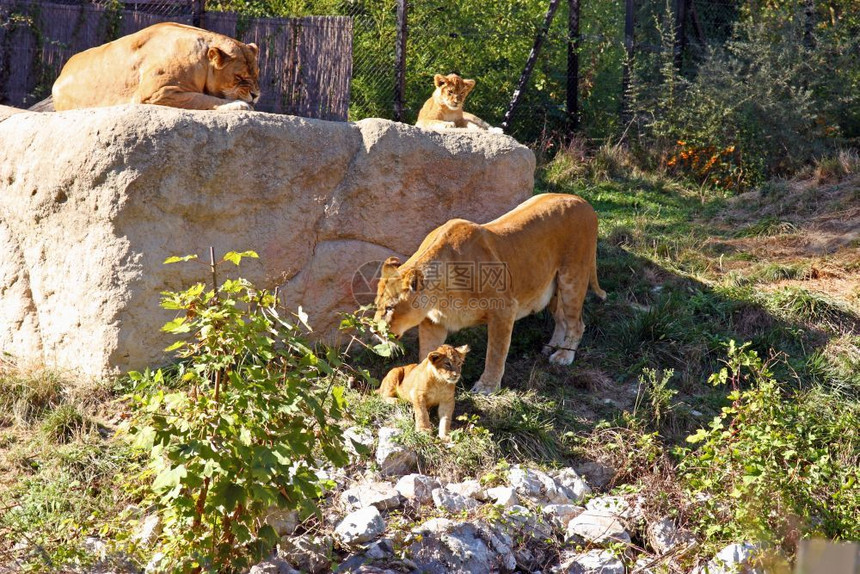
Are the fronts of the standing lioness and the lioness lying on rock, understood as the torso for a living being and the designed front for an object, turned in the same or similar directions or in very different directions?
very different directions

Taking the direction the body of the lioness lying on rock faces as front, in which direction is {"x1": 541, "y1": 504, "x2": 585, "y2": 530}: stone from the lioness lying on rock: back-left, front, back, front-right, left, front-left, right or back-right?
front-right

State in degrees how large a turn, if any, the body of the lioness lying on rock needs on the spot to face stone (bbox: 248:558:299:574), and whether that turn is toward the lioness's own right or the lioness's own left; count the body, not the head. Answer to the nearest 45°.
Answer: approximately 90° to the lioness's own right

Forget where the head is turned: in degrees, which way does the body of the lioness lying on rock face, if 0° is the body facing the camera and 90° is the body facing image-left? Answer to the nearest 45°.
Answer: approximately 270°

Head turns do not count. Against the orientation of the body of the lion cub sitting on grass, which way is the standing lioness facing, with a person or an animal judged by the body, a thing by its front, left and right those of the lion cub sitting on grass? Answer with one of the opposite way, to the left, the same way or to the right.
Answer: to the right

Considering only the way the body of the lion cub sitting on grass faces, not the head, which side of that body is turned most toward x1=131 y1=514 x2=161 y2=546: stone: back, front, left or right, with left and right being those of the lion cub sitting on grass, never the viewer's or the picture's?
right

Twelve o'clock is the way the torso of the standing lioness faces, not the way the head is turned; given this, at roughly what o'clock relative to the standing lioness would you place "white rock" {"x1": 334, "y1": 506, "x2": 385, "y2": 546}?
The white rock is roughly at 11 o'clock from the standing lioness.

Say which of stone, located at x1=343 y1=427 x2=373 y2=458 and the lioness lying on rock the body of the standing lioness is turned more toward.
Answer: the stone

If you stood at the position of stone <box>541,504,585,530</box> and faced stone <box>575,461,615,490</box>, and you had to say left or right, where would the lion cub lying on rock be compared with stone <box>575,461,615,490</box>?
left

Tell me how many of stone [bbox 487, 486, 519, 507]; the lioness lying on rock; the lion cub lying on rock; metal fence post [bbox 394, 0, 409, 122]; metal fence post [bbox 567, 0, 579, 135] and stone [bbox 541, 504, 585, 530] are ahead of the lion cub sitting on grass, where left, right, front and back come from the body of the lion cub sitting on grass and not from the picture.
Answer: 2

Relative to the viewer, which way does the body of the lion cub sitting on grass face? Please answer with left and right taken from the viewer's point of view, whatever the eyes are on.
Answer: facing the viewer and to the right of the viewer

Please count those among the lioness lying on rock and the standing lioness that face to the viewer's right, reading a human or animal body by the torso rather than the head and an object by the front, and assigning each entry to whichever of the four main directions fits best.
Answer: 1

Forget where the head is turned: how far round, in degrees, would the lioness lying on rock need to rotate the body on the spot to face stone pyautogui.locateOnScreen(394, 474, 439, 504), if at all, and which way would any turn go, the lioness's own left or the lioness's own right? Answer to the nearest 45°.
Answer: approximately 45° to the lioness's own right
